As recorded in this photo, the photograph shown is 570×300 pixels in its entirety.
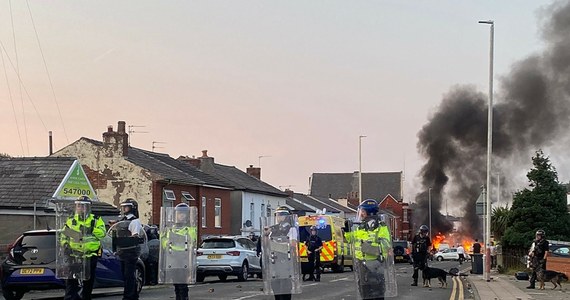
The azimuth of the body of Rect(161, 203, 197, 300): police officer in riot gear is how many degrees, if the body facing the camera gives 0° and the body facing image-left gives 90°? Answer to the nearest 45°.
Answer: approximately 0°

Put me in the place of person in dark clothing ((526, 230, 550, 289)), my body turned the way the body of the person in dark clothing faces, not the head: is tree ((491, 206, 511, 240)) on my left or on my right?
on my right

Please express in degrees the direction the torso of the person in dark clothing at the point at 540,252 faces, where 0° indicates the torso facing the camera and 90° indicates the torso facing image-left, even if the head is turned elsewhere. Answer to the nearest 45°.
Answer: approximately 45°

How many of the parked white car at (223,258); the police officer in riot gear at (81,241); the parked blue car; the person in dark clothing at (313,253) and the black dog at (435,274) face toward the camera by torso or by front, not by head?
2

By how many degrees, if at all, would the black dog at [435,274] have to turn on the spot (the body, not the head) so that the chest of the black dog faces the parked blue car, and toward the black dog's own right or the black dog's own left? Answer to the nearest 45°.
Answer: approximately 45° to the black dog's own left

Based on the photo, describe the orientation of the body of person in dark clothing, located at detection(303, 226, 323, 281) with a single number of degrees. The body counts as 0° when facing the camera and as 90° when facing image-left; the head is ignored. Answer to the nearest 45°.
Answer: approximately 0°

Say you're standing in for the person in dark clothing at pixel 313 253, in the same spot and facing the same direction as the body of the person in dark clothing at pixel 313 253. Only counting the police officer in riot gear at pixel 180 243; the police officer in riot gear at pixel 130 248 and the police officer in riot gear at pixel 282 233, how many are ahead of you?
3

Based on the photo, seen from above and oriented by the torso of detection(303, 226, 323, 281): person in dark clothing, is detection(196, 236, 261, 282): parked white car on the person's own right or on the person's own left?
on the person's own right
